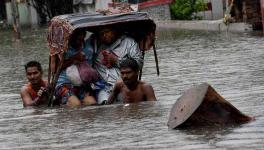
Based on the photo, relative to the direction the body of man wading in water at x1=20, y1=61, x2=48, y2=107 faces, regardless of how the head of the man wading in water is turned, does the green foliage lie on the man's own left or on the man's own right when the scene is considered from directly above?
on the man's own left

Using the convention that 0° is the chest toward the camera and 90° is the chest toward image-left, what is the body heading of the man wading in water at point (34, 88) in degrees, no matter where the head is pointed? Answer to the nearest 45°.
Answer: approximately 315°
